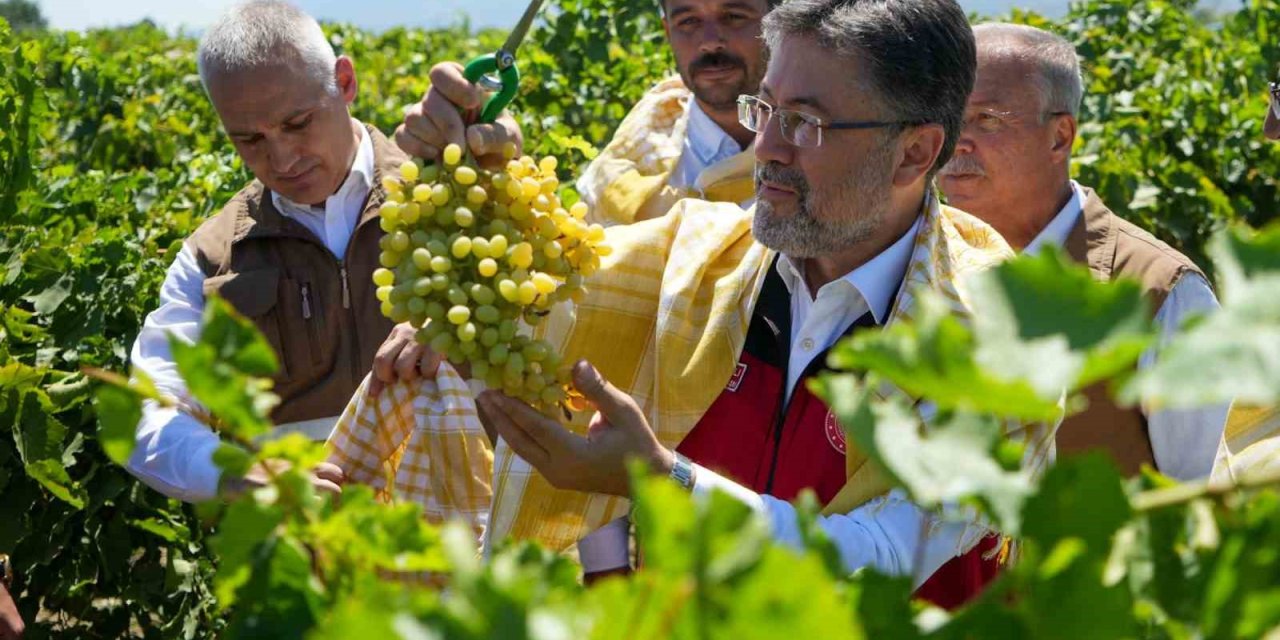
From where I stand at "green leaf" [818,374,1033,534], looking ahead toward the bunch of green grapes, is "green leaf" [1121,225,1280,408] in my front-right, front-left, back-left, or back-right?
back-right

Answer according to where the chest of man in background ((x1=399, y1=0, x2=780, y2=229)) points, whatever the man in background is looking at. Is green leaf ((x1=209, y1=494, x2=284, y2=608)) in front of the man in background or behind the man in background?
in front

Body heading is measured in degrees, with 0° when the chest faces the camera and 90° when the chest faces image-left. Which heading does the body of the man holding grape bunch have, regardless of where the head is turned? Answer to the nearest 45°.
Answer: approximately 45°

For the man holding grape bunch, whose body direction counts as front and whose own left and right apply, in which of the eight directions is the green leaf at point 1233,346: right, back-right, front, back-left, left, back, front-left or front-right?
front-left

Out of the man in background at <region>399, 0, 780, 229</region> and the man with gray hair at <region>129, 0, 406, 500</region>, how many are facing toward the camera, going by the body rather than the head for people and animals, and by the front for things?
2

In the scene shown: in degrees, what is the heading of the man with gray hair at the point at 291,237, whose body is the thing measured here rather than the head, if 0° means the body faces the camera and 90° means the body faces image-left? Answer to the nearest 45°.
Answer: approximately 0°

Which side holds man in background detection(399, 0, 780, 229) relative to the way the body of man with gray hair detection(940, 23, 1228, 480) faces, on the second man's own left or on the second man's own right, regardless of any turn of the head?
on the second man's own right

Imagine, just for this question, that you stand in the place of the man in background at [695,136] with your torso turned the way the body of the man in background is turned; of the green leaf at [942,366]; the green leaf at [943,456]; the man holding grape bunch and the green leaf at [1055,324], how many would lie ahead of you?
4

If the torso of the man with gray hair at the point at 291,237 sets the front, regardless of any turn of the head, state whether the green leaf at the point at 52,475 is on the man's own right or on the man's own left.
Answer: on the man's own right

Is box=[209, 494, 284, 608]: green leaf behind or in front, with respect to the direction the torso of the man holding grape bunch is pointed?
in front
